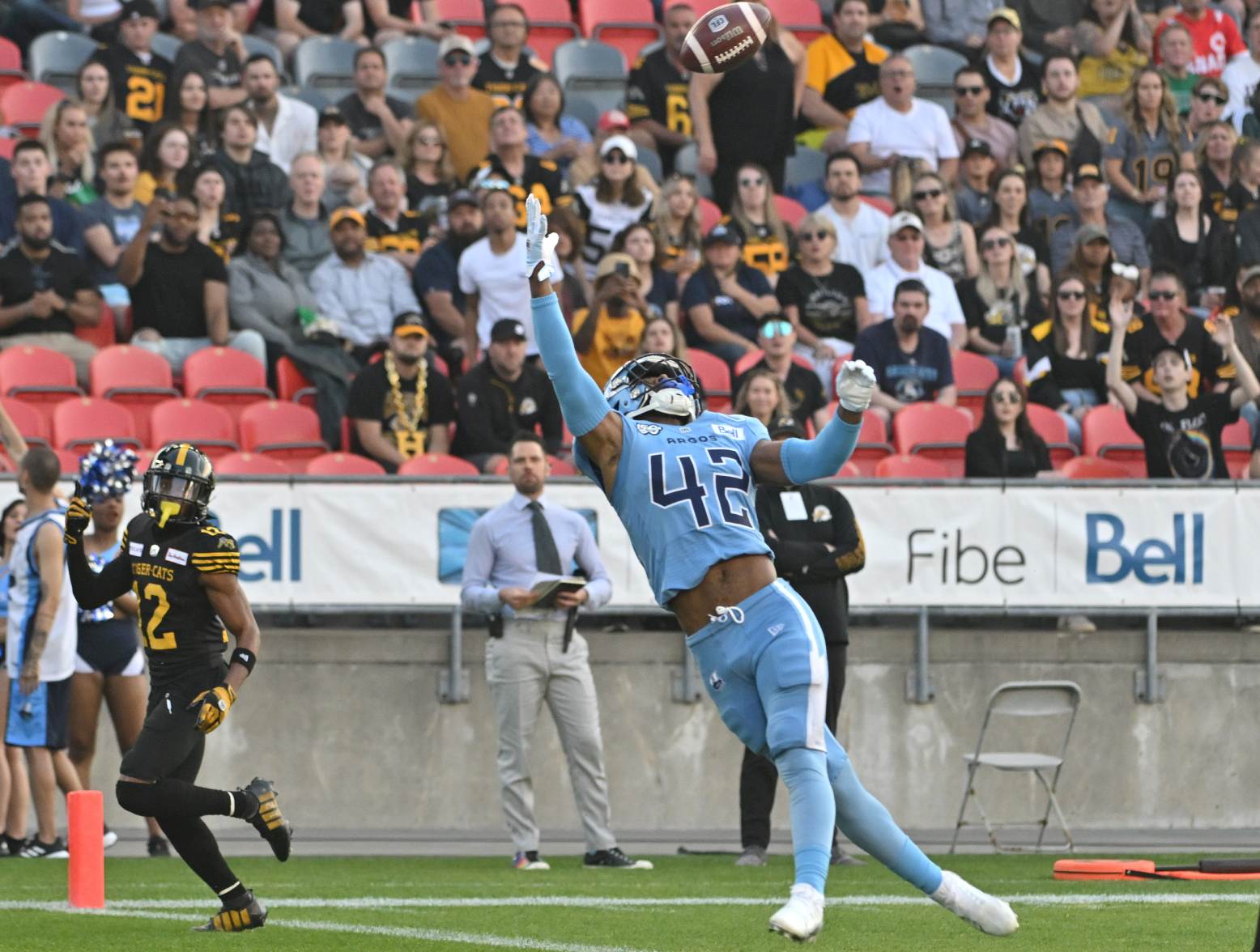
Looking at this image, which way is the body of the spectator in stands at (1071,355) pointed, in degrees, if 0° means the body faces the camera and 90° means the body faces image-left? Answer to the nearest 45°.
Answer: approximately 0°

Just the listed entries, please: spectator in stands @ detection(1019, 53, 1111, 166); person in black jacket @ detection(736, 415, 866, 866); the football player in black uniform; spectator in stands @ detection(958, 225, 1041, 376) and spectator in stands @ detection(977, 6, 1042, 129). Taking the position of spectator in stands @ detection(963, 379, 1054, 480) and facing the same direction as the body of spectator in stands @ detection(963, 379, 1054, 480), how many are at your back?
3

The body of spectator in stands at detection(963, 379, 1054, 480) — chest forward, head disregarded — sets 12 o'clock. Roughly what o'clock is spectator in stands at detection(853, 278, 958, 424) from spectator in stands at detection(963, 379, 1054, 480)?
spectator in stands at detection(853, 278, 958, 424) is roughly at 5 o'clock from spectator in stands at detection(963, 379, 1054, 480).

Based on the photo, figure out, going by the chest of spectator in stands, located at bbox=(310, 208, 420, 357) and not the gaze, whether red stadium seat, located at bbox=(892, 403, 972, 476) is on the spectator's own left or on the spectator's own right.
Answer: on the spectator's own left

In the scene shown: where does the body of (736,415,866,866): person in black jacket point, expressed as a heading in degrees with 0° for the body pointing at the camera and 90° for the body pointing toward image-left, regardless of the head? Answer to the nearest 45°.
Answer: approximately 0°
